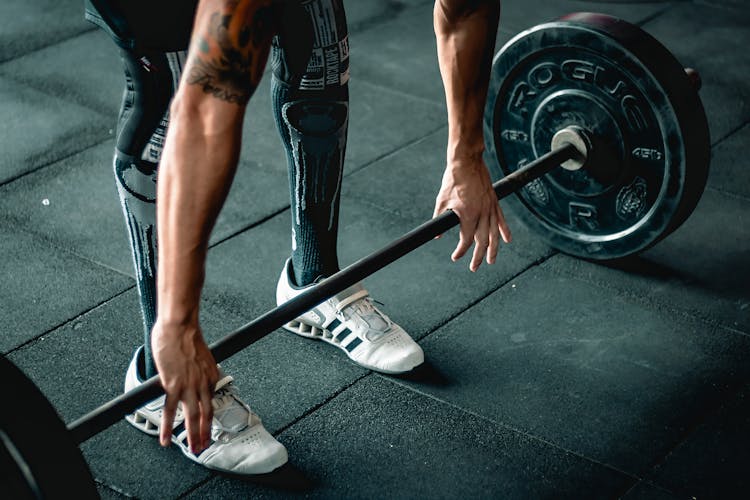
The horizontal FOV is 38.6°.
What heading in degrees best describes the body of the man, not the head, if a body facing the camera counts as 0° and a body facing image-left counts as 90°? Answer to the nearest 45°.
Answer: approximately 315°
